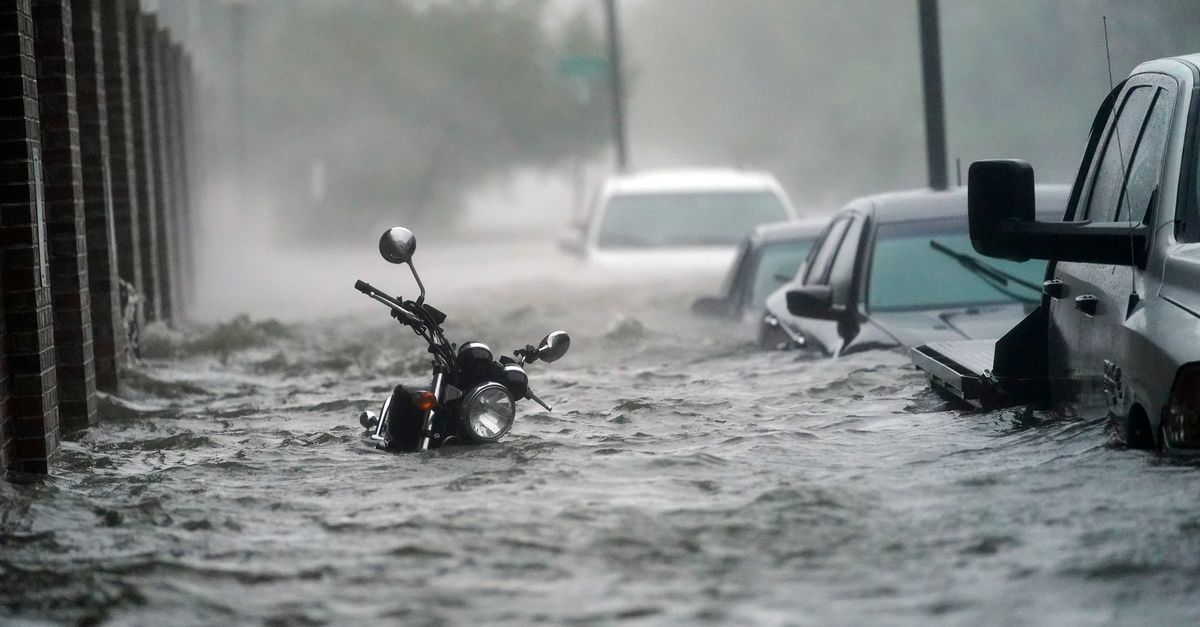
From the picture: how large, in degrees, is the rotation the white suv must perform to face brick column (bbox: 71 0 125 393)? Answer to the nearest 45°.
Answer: approximately 45° to its right

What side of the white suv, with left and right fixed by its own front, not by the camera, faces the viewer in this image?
front

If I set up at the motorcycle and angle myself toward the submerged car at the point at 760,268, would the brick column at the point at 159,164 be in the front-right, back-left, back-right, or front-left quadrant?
front-left

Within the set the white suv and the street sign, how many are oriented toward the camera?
2

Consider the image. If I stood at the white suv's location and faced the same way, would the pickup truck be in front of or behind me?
in front

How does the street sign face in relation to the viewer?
toward the camera

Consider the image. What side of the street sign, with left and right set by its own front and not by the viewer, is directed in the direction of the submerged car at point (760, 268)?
front

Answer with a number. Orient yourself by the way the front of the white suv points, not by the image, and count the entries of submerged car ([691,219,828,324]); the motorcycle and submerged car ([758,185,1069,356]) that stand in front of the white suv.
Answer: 3

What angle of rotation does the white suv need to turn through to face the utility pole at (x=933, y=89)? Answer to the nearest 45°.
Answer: approximately 45° to its left

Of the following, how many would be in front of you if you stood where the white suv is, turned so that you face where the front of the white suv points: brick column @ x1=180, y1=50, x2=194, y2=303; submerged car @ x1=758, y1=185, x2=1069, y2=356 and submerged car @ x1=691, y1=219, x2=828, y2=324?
2

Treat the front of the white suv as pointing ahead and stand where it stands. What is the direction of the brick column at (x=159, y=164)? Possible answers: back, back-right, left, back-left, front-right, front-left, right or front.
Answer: right

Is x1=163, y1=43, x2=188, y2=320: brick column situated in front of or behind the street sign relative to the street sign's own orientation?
in front

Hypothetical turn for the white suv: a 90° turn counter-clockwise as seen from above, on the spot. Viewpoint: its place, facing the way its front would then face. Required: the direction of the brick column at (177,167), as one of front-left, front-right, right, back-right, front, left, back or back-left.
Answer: back-right

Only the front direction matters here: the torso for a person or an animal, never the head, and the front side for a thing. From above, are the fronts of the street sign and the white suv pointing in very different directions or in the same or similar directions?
same or similar directions
